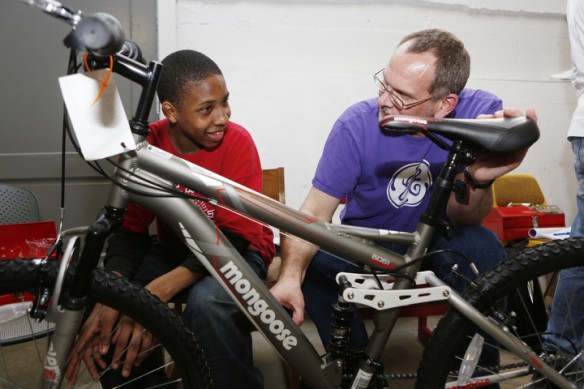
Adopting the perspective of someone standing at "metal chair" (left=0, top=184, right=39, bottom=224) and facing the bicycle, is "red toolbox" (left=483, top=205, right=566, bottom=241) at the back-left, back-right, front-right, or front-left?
front-left

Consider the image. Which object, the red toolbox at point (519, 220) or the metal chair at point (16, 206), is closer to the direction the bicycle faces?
the metal chair

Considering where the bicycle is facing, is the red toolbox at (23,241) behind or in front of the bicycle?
in front

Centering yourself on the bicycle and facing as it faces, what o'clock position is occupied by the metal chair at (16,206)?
The metal chair is roughly at 1 o'clock from the bicycle.

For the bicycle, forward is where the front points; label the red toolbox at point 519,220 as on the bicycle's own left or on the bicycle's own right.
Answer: on the bicycle's own right

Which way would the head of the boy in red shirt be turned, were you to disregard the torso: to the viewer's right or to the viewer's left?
to the viewer's right

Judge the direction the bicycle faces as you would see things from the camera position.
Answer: facing to the left of the viewer

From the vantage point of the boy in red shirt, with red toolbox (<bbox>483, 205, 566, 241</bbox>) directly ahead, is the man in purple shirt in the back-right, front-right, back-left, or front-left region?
front-right
